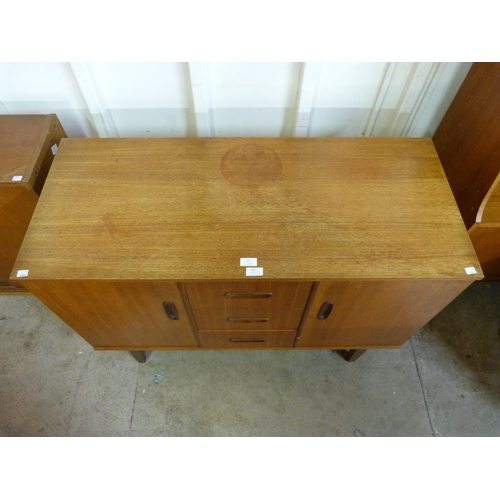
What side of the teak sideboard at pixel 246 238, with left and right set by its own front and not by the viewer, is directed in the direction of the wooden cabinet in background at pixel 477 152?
left

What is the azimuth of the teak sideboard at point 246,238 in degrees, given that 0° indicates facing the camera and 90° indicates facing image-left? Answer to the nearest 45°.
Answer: approximately 0°

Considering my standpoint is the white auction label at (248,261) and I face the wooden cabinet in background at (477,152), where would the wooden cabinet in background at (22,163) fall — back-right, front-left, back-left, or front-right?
back-left

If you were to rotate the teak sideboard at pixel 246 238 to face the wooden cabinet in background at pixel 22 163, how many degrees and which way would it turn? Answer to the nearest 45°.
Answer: approximately 90° to its right
